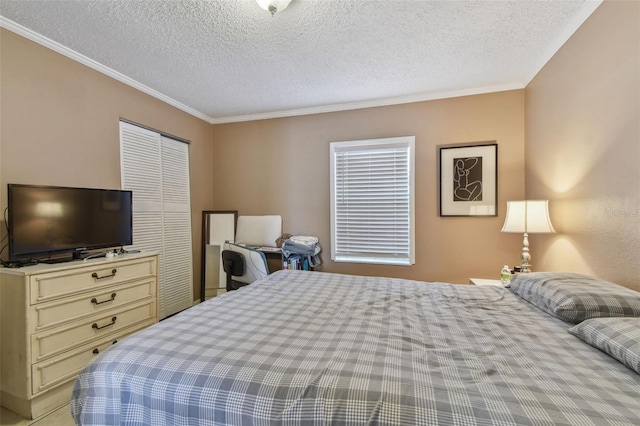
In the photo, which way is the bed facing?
to the viewer's left

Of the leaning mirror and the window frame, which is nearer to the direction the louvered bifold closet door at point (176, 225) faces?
the window frame

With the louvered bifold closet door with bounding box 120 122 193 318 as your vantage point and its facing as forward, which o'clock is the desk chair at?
The desk chair is roughly at 12 o'clock from the louvered bifold closet door.

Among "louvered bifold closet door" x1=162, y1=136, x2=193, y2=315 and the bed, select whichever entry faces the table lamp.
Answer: the louvered bifold closet door

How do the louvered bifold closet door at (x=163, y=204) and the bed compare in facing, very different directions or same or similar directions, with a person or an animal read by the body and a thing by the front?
very different directions

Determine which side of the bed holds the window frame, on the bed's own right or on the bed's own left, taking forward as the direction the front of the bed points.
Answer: on the bed's own right

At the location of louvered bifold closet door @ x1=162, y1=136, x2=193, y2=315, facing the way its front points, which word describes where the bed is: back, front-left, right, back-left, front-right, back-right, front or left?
front-right

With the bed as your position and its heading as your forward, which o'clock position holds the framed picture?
The framed picture is roughly at 4 o'clock from the bed.

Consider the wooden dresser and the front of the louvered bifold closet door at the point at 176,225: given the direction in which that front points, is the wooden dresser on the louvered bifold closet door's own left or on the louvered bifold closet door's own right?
on the louvered bifold closet door's own right
